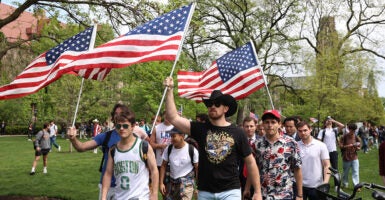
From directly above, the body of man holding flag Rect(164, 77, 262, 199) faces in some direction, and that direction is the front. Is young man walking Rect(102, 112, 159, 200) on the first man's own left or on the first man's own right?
on the first man's own right

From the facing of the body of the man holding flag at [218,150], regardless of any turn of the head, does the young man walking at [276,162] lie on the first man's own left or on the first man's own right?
on the first man's own left

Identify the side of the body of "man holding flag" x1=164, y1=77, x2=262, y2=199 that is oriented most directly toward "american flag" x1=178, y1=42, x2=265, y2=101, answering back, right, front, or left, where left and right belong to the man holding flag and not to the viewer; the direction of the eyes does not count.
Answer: back

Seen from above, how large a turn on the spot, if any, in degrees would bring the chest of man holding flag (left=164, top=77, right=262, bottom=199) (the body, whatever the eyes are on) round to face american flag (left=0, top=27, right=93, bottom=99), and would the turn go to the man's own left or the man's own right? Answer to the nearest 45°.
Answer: approximately 135° to the man's own right

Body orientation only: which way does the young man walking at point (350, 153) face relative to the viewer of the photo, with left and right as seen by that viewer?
facing the viewer

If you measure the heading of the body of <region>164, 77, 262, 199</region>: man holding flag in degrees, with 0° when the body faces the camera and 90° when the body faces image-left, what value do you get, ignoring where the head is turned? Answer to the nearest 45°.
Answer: approximately 0°

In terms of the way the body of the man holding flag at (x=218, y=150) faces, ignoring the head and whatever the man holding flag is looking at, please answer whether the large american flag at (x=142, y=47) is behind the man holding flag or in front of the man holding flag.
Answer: behind

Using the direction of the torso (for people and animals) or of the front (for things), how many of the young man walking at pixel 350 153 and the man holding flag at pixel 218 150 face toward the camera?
2

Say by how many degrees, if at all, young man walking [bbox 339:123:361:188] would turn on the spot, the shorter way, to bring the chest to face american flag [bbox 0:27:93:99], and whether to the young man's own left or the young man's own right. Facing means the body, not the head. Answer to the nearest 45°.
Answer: approximately 45° to the young man's own right
